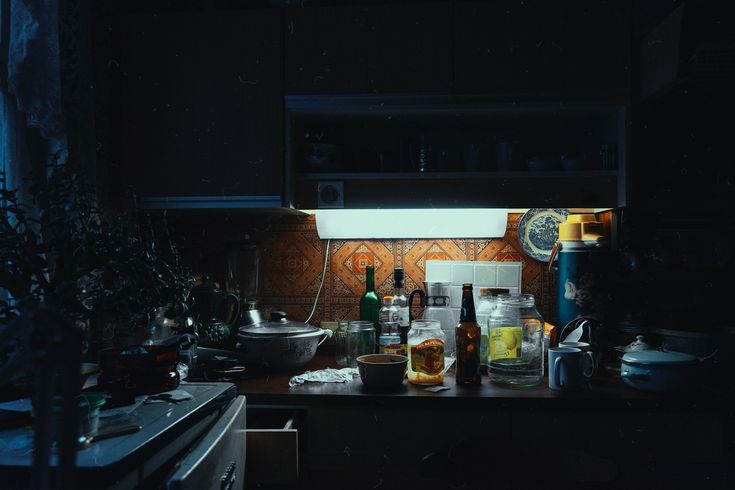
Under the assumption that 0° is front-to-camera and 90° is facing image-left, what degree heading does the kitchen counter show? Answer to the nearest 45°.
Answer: approximately 0°

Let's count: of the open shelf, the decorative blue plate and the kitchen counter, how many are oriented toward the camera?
3

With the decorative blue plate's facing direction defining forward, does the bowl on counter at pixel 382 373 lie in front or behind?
in front

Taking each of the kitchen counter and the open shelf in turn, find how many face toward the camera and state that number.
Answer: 2

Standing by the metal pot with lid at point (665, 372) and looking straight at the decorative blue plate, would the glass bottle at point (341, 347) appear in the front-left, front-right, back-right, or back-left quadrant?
front-left

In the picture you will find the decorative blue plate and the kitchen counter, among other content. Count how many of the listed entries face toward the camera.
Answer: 2

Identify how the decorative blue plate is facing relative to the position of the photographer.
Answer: facing the viewer

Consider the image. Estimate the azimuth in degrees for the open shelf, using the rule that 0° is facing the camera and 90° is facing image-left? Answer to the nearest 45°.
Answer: approximately 0°

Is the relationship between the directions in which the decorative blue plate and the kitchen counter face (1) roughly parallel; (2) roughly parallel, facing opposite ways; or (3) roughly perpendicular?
roughly parallel
